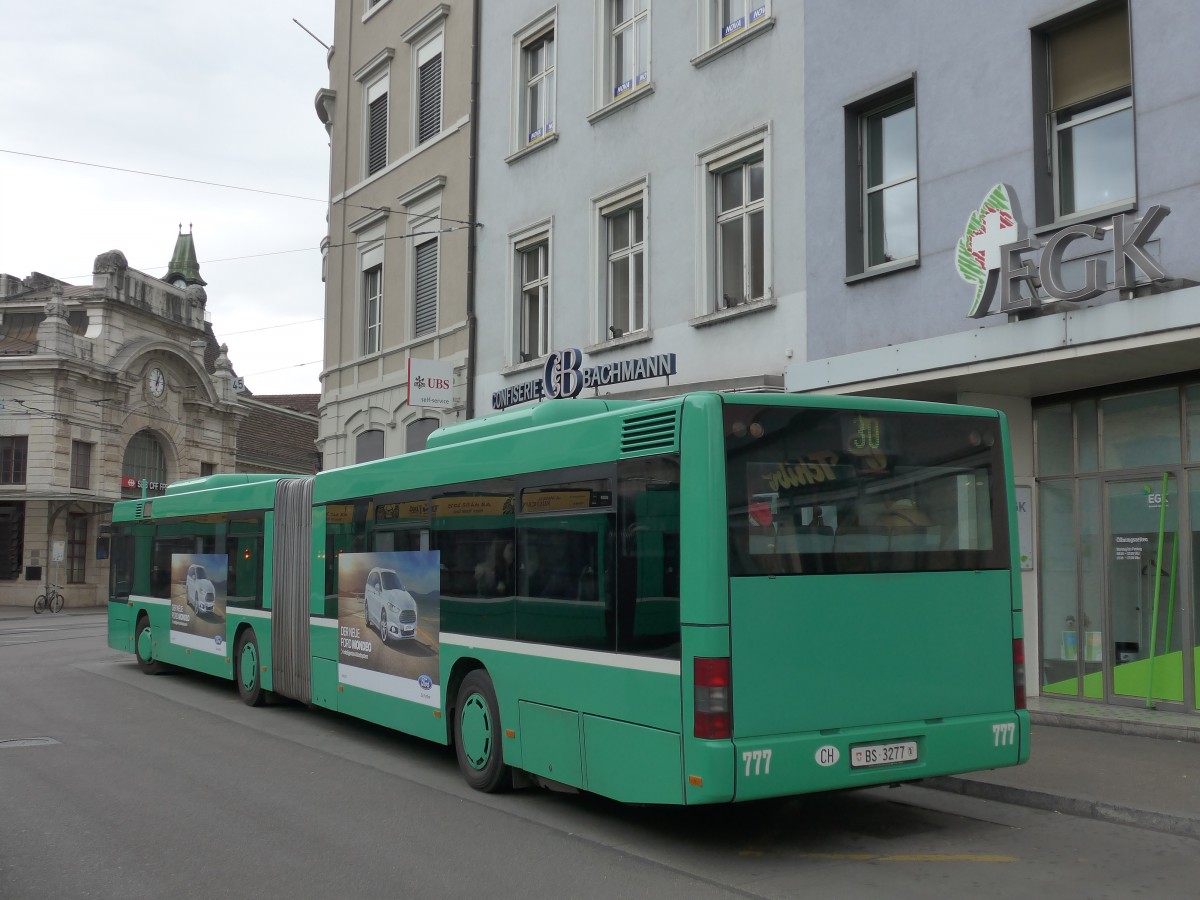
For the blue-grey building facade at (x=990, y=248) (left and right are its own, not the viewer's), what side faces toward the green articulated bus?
front

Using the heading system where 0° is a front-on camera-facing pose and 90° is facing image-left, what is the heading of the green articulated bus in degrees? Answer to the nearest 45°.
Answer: approximately 135°

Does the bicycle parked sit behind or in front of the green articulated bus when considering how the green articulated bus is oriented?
in front

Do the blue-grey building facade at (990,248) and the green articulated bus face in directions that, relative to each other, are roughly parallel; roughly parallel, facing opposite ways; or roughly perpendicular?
roughly perpendicular

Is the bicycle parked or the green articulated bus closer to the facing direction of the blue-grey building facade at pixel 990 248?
the green articulated bus

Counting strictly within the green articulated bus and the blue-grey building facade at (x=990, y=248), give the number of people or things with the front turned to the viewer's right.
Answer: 0

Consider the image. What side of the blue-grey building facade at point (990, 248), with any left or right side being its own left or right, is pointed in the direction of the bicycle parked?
right
